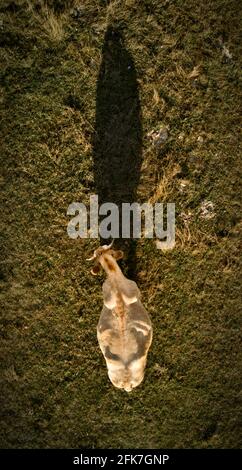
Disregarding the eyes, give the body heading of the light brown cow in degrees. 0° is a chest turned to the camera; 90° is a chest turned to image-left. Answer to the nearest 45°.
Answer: approximately 180°
